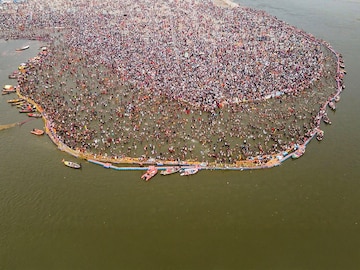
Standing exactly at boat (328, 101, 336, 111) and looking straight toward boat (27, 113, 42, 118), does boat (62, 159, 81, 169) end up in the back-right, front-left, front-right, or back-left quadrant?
front-left

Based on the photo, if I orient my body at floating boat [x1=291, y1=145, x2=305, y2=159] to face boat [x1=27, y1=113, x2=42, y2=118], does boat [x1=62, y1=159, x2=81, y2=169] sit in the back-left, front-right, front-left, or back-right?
front-left

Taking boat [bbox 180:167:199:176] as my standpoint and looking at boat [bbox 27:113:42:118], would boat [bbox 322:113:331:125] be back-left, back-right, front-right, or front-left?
back-right
